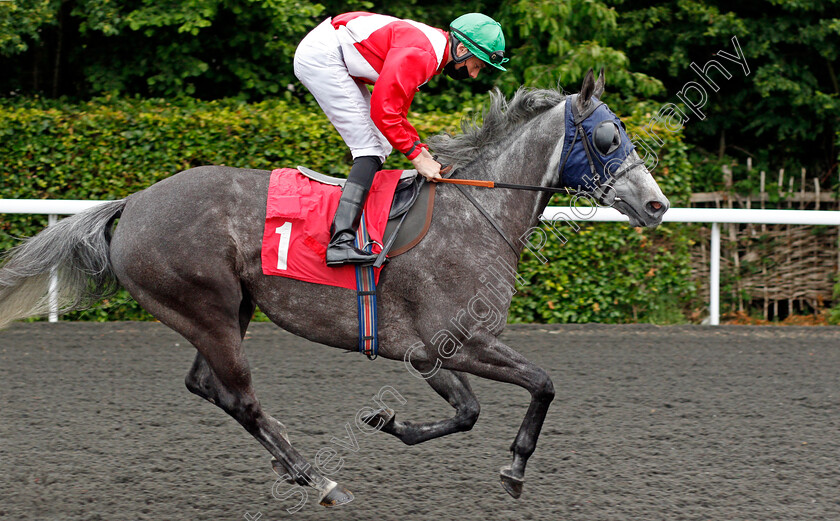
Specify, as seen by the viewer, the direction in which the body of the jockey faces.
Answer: to the viewer's right

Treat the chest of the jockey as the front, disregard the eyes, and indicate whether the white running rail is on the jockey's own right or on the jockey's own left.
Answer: on the jockey's own left

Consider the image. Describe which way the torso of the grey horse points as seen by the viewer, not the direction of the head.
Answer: to the viewer's right

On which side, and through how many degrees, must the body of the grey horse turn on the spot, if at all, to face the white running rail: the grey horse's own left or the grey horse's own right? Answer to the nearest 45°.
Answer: approximately 45° to the grey horse's own left
